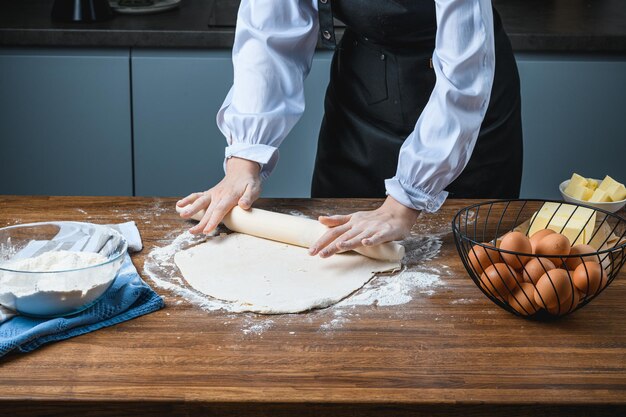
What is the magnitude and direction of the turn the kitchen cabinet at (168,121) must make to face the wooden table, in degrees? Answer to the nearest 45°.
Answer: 0° — it already faces it

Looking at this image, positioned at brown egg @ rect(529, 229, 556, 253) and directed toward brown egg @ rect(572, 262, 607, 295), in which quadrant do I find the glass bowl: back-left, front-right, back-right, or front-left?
back-right

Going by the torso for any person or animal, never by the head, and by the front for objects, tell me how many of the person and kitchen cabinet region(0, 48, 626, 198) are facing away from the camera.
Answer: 0

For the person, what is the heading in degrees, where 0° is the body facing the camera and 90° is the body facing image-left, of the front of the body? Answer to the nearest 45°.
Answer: approximately 45°

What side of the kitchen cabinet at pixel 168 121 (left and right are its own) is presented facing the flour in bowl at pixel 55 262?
front

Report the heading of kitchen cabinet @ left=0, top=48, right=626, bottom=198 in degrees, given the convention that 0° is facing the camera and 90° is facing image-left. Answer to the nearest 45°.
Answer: approximately 0°

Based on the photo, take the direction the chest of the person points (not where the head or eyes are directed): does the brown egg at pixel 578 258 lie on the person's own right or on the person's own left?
on the person's own left

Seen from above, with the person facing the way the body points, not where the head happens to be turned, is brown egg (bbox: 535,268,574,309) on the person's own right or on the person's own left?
on the person's own left

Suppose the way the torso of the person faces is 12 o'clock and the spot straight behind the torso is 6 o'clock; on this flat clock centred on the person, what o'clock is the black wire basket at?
The black wire basket is roughly at 10 o'clock from the person.

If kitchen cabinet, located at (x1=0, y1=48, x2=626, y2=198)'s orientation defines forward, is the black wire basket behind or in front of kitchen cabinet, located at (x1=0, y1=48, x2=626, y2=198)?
in front
